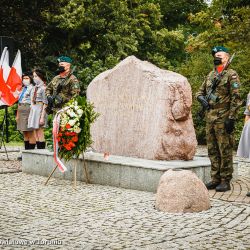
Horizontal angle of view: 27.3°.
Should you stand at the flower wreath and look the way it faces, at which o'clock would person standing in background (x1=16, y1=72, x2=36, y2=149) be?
The person standing in background is roughly at 4 o'clock from the flower wreath.

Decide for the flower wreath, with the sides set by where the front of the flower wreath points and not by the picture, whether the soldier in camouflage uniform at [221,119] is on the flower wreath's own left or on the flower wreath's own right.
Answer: on the flower wreath's own left

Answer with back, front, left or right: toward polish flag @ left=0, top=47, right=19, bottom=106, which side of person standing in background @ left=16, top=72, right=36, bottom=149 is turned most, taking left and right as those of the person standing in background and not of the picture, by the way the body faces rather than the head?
right

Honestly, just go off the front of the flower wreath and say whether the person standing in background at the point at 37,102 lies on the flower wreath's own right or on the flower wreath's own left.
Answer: on the flower wreath's own right

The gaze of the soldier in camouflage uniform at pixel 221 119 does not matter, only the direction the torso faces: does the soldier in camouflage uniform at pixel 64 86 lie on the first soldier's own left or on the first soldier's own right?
on the first soldier's own right

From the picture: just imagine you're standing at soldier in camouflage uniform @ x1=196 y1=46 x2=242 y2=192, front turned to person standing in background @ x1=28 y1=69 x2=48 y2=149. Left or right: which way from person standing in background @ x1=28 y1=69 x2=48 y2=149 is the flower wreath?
left

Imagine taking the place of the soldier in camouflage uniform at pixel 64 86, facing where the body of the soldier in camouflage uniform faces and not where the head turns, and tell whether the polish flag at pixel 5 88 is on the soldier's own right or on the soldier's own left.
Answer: on the soldier's own right

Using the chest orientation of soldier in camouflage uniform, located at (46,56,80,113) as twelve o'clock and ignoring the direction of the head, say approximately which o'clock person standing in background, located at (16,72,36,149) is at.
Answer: The person standing in background is roughly at 4 o'clock from the soldier in camouflage uniform.

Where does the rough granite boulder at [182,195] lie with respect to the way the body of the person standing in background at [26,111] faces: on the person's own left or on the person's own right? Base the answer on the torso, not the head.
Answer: on the person's own left
